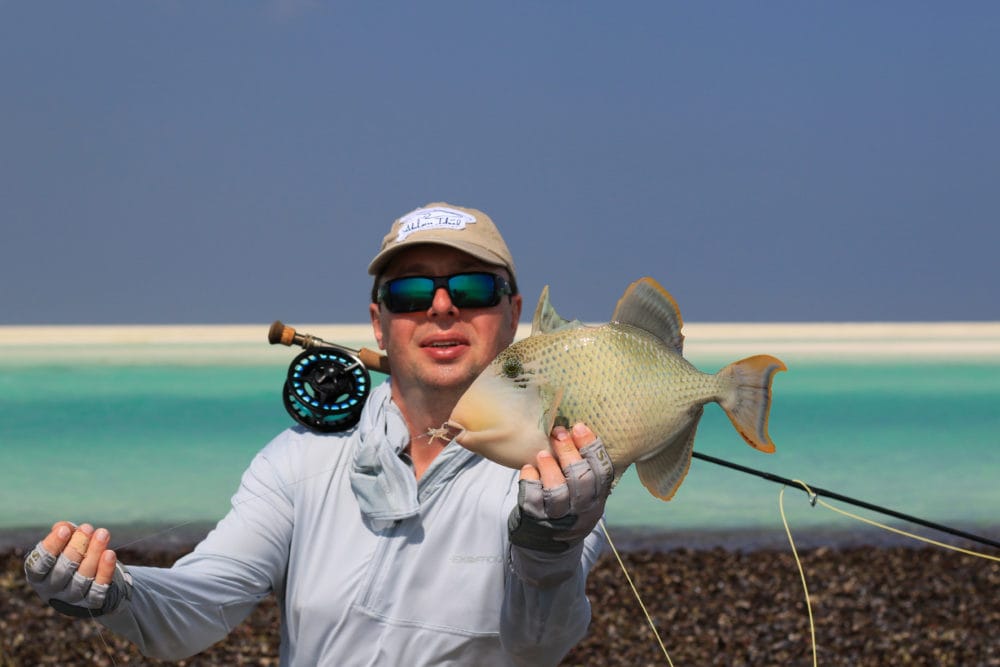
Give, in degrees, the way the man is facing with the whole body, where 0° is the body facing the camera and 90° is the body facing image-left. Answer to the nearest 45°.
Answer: approximately 0°

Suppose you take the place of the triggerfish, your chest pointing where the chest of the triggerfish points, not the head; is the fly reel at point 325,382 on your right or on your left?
on your right

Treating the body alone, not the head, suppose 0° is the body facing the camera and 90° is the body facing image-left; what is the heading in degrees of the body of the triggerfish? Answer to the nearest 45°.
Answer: approximately 90°
